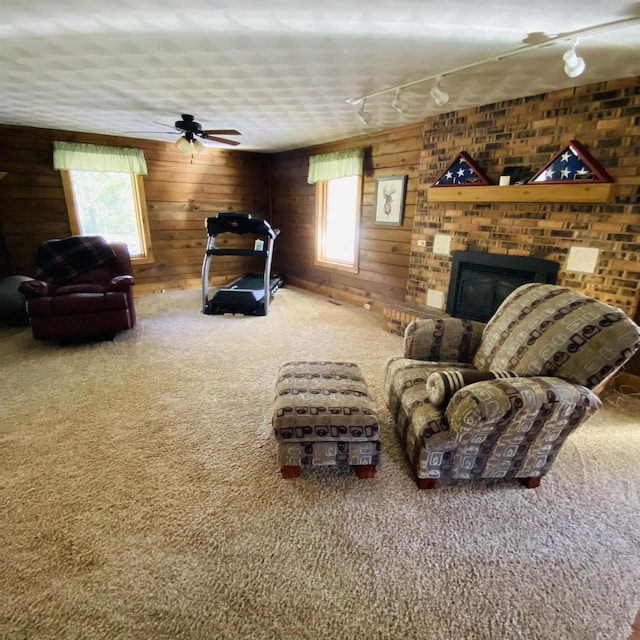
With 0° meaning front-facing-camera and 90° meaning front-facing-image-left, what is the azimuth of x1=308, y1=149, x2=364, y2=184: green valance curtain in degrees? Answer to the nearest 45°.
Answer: approximately 45°

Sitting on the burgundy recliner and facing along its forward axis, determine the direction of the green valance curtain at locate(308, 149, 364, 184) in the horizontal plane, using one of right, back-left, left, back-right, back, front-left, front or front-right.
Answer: left

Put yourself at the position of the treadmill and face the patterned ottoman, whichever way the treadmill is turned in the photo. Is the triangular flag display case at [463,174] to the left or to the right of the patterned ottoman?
left

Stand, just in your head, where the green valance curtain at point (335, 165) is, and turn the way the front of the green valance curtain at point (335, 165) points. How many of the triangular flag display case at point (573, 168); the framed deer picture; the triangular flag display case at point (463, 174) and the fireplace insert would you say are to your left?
4

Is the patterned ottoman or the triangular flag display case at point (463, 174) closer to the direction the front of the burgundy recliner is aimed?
the patterned ottoman

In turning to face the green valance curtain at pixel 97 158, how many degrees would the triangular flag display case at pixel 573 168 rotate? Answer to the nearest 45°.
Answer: approximately 45° to its right

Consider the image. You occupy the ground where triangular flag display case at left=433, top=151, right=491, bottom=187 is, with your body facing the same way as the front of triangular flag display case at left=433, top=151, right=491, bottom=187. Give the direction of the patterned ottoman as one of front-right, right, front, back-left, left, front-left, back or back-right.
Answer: front-left

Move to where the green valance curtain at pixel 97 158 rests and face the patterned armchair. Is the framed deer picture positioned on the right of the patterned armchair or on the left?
left
